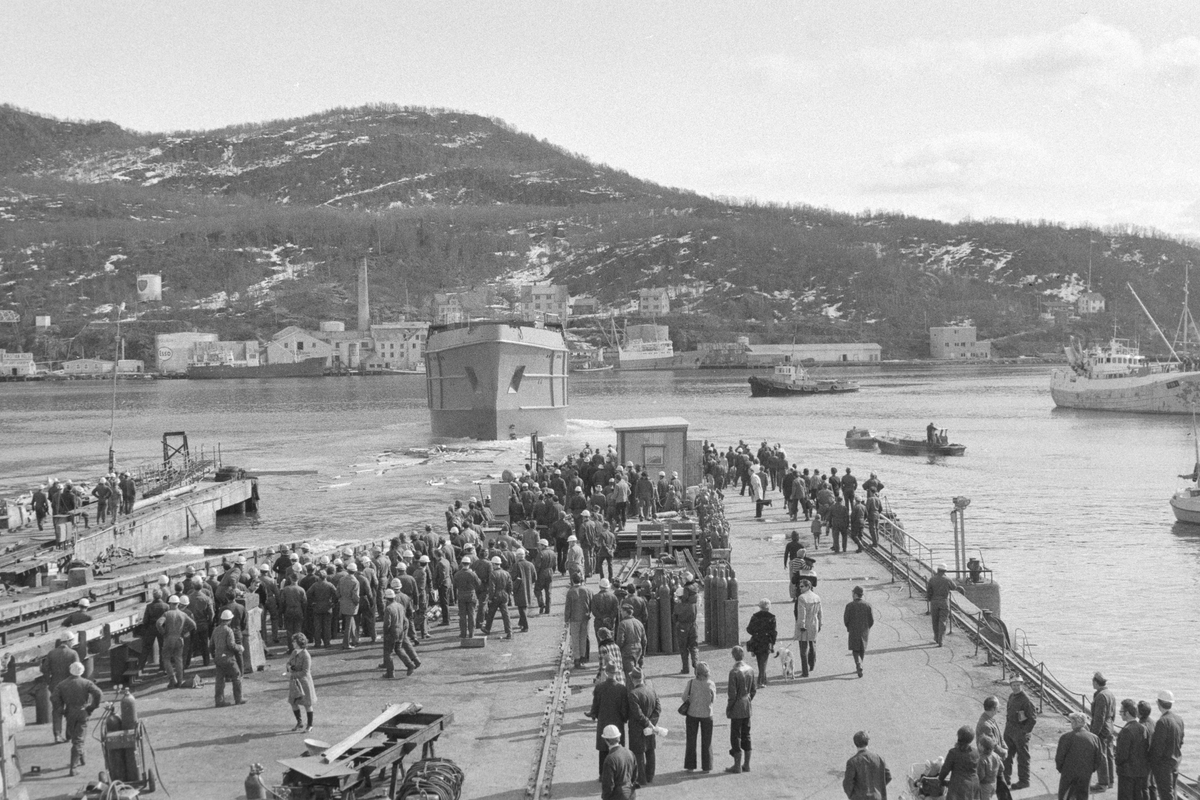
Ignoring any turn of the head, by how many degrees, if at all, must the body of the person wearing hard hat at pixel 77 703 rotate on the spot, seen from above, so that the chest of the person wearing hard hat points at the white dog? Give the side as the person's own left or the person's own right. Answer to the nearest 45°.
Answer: approximately 90° to the person's own right

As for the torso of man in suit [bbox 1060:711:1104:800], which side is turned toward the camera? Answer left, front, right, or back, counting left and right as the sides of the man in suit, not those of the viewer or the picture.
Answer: back

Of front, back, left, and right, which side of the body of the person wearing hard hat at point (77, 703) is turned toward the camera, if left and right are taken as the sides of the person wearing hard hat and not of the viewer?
back

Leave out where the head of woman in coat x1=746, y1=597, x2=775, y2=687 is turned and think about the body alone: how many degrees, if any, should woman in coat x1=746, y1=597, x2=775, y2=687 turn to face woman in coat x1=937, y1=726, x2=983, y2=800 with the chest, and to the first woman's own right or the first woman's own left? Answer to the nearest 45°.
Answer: approximately 180°

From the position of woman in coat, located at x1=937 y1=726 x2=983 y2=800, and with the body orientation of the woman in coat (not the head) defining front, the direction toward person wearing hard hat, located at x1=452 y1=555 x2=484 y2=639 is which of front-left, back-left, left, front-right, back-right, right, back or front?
front-left

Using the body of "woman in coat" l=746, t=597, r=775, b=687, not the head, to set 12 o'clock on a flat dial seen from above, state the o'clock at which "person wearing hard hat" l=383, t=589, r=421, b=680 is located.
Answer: The person wearing hard hat is roughly at 9 o'clock from the woman in coat.

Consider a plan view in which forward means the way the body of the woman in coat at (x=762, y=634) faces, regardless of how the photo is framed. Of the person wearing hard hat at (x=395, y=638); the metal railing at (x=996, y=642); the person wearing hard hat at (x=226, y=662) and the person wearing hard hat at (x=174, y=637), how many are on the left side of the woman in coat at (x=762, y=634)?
3

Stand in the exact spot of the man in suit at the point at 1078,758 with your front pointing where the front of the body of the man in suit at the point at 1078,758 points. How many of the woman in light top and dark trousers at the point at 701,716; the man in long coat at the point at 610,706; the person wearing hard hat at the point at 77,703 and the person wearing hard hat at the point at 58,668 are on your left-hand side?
4

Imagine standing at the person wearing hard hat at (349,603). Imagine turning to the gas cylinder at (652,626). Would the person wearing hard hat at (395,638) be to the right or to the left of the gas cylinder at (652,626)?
right

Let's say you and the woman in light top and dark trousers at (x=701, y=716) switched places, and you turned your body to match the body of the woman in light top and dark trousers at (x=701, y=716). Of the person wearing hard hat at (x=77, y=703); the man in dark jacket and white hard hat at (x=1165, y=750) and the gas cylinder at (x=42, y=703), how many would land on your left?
2

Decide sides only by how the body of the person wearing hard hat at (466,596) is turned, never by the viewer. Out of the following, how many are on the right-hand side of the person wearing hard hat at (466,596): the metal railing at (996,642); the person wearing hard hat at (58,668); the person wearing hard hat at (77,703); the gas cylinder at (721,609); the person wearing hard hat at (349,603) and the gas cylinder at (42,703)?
2

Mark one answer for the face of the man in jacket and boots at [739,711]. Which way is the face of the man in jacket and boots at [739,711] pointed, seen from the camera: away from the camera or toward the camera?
away from the camera

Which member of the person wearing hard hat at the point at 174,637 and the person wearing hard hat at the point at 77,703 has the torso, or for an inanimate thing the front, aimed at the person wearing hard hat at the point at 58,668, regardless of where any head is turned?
the person wearing hard hat at the point at 77,703

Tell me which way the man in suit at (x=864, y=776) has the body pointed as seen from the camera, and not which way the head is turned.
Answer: away from the camera

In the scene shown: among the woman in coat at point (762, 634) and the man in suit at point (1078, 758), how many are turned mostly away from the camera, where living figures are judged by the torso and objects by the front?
2
